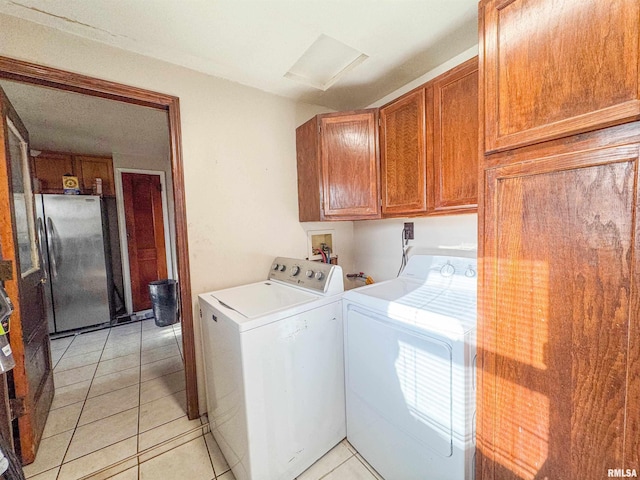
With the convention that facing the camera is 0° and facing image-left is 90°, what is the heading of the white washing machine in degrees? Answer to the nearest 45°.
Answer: approximately 45°

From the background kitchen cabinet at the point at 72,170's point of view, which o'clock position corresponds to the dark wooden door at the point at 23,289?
The dark wooden door is roughly at 12 o'clock from the background kitchen cabinet.

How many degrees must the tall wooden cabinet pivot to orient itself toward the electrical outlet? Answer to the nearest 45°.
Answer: approximately 90° to its right

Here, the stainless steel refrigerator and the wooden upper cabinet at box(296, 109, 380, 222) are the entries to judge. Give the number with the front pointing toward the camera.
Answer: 2

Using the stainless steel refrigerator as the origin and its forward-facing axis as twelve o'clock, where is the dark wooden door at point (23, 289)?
The dark wooden door is roughly at 12 o'clock from the stainless steel refrigerator.

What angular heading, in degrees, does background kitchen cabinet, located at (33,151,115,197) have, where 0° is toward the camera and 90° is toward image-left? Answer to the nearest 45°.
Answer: approximately 0°
